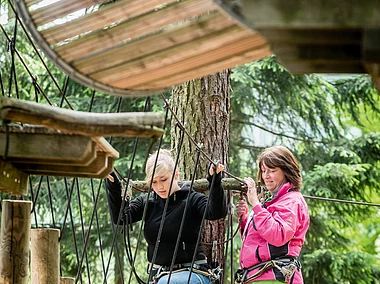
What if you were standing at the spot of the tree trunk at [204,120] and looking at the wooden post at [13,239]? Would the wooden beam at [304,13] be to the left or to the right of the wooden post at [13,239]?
left

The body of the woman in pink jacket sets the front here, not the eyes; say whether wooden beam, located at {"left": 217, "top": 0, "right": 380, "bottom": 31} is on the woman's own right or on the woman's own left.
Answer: on the woman's own left

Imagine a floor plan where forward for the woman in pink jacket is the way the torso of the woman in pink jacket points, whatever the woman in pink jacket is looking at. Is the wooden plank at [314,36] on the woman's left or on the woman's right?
on the woman's left

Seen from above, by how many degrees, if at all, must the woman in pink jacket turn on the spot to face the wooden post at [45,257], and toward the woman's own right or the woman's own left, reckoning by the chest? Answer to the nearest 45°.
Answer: approximately 45° to the woman's own right

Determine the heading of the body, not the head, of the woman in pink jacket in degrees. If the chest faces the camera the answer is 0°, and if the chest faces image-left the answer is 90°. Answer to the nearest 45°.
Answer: approximately 45°

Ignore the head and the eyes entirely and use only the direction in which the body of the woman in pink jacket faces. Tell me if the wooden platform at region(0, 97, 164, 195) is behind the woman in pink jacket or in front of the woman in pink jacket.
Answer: in front

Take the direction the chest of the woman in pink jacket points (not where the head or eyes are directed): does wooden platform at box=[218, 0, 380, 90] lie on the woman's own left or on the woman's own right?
on the woman's own left
